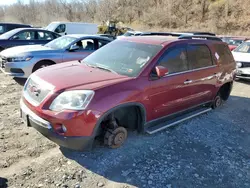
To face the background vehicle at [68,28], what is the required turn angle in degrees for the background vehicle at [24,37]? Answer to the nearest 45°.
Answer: approximately 135° to its right

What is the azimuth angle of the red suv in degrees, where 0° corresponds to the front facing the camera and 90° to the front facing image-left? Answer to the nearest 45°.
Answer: approximately 45°

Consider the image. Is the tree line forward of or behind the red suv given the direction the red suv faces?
behind

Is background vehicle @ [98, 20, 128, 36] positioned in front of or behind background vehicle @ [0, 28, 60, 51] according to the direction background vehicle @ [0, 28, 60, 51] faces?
behind

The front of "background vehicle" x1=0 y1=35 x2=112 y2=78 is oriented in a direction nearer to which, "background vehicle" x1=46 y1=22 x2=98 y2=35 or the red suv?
the red suv

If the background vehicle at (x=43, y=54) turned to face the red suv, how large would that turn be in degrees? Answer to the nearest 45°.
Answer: approximately 45° to its left

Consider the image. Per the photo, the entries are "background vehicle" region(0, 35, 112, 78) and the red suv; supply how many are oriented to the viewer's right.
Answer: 0

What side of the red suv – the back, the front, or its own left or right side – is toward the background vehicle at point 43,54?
right

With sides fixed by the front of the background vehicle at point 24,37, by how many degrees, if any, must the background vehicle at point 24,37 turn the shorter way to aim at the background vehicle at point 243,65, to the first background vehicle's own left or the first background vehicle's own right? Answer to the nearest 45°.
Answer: approximately 90° to the first background vehicle's own left

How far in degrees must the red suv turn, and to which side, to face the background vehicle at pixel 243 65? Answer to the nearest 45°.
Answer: approximately 180°
